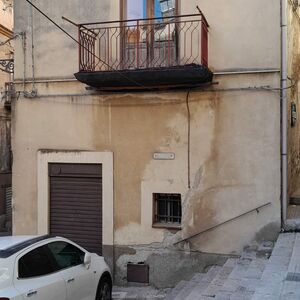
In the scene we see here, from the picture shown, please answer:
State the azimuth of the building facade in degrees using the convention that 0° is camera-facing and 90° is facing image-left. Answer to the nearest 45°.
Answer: approximately 0°

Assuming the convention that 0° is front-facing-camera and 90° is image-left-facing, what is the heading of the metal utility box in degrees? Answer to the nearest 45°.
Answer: approximately 0°

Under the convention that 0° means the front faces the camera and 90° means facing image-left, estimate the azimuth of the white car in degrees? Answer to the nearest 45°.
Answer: approximately 225°

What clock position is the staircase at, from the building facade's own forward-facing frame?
The staircase is roughly at 11 o'clock from the building facade.

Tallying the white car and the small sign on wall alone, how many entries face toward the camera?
1

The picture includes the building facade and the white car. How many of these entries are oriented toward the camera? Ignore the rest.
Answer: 1

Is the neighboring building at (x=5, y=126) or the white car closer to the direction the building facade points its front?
the white car
